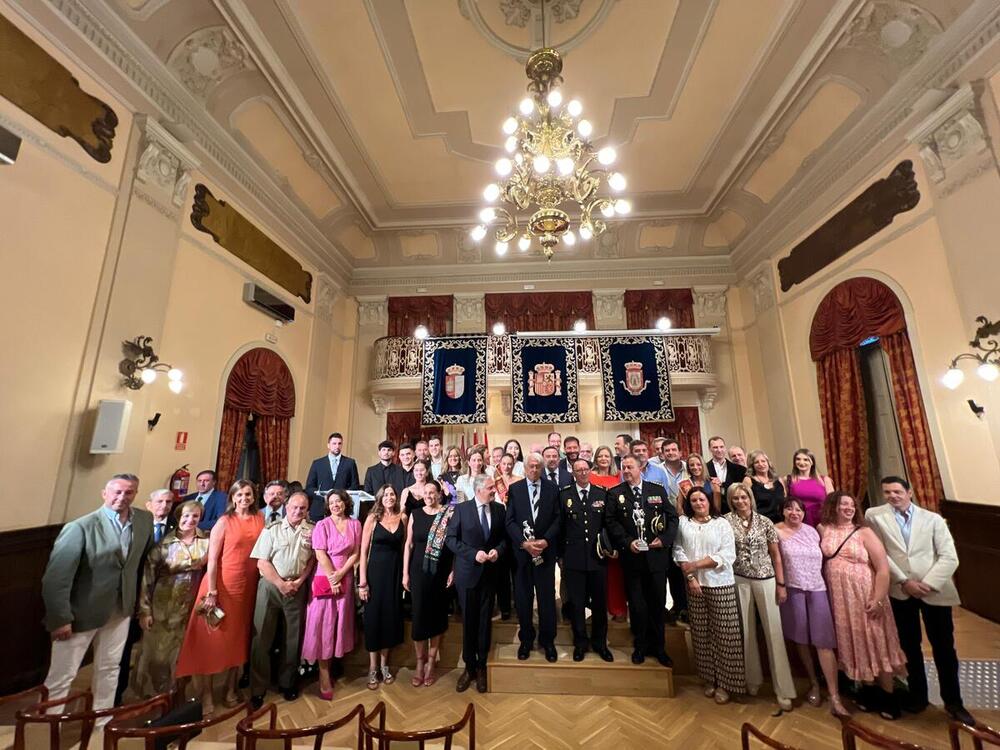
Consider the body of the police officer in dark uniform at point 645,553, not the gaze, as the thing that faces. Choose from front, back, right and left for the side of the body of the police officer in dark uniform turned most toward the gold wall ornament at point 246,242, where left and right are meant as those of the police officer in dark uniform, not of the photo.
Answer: right

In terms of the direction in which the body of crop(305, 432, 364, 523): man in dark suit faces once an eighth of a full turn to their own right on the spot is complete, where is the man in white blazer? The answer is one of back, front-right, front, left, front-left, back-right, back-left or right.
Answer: left

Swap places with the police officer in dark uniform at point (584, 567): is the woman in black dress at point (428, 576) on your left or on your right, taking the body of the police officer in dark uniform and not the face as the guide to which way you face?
on your right

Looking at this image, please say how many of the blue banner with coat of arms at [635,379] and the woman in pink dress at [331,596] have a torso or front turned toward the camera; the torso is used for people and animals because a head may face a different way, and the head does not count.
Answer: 2

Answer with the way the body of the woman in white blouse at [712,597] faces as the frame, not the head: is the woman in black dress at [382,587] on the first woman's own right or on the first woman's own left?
on the first woman's own right

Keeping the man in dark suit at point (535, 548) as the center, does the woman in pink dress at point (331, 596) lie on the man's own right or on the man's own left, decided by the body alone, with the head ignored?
on the man's own right

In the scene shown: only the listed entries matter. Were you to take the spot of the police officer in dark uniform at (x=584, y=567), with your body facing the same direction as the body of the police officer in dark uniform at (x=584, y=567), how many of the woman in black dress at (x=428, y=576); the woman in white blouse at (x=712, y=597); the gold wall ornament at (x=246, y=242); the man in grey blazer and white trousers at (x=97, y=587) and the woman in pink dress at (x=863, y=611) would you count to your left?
2

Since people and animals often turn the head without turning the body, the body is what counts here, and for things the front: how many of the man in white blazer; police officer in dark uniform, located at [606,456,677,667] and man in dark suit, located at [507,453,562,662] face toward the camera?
3

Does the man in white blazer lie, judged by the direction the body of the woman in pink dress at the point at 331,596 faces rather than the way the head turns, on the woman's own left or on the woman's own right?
on the woman's own left

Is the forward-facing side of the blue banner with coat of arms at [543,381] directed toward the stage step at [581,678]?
yes

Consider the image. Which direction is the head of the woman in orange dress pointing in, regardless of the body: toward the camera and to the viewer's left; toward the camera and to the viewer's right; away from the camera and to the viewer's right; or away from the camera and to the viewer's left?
toward the camera and to the viewer's right

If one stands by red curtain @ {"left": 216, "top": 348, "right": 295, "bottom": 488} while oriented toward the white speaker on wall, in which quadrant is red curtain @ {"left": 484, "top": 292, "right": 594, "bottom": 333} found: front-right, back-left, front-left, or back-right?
back-left

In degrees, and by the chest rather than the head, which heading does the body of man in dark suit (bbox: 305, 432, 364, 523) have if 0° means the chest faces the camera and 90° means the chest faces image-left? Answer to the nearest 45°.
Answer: approximately 0°

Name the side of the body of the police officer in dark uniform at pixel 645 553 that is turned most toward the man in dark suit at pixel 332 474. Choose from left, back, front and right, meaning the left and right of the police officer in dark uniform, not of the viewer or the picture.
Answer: right
